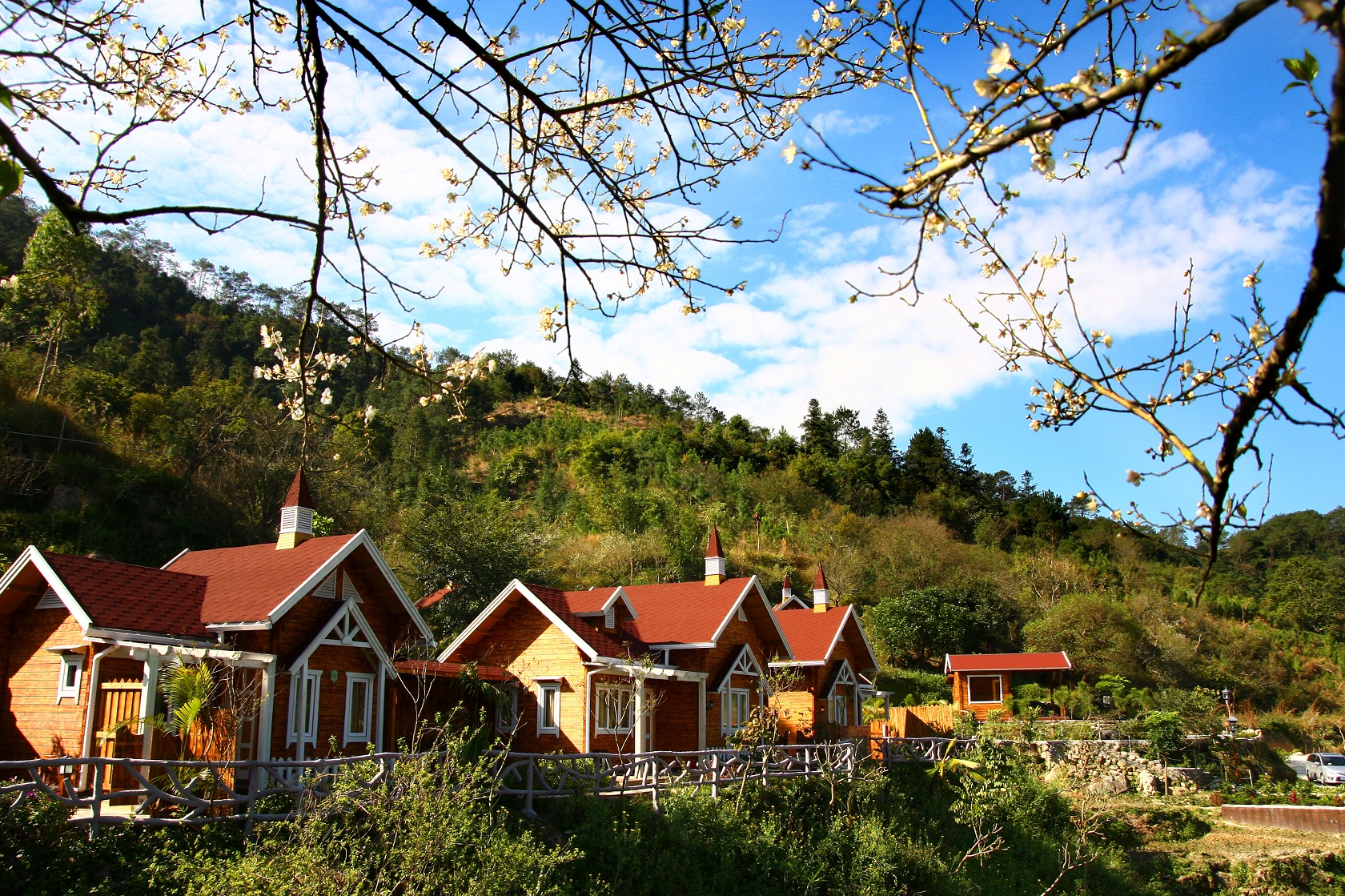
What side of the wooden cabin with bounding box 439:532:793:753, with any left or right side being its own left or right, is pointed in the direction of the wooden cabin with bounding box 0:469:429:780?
right

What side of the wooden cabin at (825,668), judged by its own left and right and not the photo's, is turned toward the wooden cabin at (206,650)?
right

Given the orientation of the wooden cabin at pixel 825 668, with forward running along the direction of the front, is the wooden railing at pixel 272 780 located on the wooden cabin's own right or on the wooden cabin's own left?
on the wooden cabin's own right

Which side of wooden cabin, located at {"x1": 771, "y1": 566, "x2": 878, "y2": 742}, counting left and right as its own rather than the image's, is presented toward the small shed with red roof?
left

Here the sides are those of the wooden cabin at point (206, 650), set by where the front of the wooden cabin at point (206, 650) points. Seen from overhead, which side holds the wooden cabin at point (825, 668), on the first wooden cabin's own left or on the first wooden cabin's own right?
on the first wooden cabin's own left

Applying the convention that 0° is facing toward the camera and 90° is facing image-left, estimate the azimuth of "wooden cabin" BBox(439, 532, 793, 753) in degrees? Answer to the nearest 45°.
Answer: approximately 315°

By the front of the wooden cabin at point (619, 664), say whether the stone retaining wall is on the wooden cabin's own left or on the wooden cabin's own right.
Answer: on the wooden cabin's own left

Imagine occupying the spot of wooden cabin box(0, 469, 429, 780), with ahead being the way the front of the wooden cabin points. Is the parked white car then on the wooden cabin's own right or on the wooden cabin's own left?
on the wooden cabin's own left

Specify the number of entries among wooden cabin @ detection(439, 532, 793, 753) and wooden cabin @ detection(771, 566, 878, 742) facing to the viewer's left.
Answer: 0
